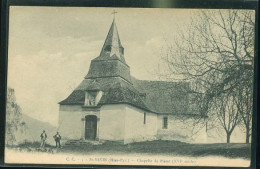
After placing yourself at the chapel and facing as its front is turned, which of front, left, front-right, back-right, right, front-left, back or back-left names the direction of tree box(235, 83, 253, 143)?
back-left

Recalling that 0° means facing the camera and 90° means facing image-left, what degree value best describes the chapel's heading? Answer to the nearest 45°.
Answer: approximately 45°

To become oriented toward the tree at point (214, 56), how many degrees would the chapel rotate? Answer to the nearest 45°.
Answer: approximately 135° to its left
